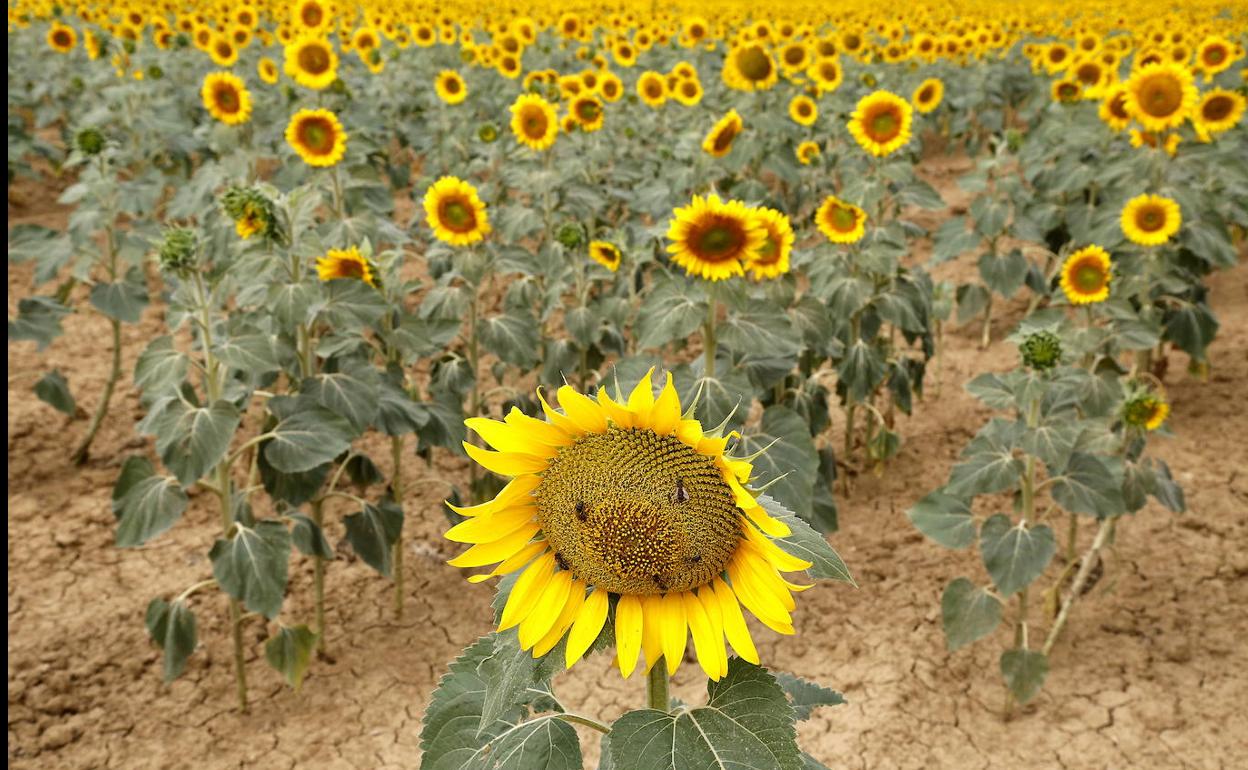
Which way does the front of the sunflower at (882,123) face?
toward the camera

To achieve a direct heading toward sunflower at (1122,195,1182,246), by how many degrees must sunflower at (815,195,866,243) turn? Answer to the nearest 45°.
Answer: approximately 135° to its left

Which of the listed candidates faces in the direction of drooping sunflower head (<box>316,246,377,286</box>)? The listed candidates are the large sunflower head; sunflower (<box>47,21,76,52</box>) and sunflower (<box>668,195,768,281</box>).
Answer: sunflower (<box>47,21,76,52</box>)

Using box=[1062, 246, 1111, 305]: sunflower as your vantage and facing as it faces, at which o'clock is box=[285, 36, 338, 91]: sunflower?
box=[285, 36, 338, 91]: sunflower is roughly at 3 o'clock from box=[1062, 246, 1111, 305]: sunflower.

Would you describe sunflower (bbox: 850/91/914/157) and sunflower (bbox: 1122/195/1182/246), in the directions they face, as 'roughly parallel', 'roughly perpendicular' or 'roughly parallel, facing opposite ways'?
roughly parallel

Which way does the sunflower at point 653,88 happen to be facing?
toward the camera

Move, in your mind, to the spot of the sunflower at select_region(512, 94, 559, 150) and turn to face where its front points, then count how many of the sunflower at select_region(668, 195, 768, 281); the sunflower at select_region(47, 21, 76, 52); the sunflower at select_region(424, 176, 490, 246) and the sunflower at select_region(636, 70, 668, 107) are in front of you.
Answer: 2

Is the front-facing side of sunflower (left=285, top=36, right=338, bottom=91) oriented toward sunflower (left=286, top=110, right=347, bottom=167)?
yes

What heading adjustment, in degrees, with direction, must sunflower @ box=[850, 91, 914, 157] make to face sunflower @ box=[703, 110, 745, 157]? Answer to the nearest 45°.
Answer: approximately 45° to its right

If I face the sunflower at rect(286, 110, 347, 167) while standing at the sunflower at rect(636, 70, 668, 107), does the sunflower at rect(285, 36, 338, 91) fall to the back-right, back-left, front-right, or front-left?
front-right

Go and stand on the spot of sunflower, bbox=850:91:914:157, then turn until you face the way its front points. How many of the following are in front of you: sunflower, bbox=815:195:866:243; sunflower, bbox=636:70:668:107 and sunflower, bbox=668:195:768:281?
2

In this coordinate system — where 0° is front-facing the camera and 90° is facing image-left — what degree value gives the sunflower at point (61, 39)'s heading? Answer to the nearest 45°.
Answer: approximately 0°

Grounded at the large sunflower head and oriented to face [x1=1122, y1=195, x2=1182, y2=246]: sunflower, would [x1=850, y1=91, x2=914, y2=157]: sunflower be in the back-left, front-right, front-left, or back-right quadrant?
front-left

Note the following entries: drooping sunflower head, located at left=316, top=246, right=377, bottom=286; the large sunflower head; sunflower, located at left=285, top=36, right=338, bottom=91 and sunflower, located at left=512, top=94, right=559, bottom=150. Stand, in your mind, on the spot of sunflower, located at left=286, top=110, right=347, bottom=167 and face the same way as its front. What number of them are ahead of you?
2

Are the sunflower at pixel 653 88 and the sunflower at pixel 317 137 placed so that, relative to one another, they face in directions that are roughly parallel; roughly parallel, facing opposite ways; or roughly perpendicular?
roughly parallel

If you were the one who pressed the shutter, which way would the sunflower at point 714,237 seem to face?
facing the viewer

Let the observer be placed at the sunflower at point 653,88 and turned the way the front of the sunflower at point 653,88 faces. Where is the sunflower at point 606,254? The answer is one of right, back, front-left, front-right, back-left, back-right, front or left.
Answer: front

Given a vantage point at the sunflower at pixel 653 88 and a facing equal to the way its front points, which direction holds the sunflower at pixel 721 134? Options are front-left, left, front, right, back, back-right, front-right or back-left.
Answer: front
